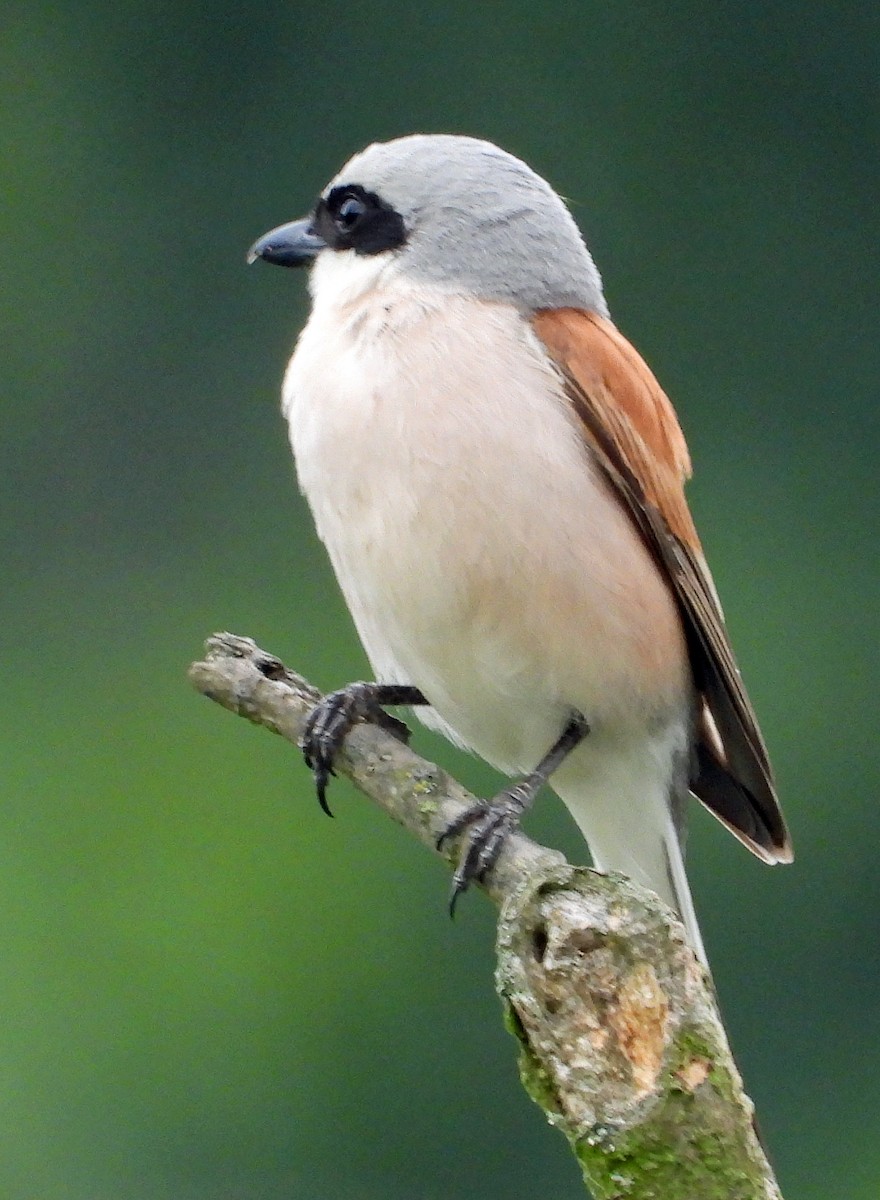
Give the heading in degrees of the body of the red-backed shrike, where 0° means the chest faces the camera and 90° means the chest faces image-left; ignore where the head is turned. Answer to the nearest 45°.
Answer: approximately 45°
